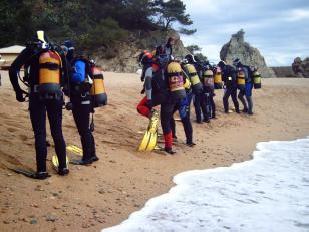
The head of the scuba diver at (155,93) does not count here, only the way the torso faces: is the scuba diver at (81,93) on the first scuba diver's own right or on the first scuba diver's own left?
on the first scuba diver's own left

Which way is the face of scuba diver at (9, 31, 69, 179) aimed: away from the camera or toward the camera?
away from the camera
